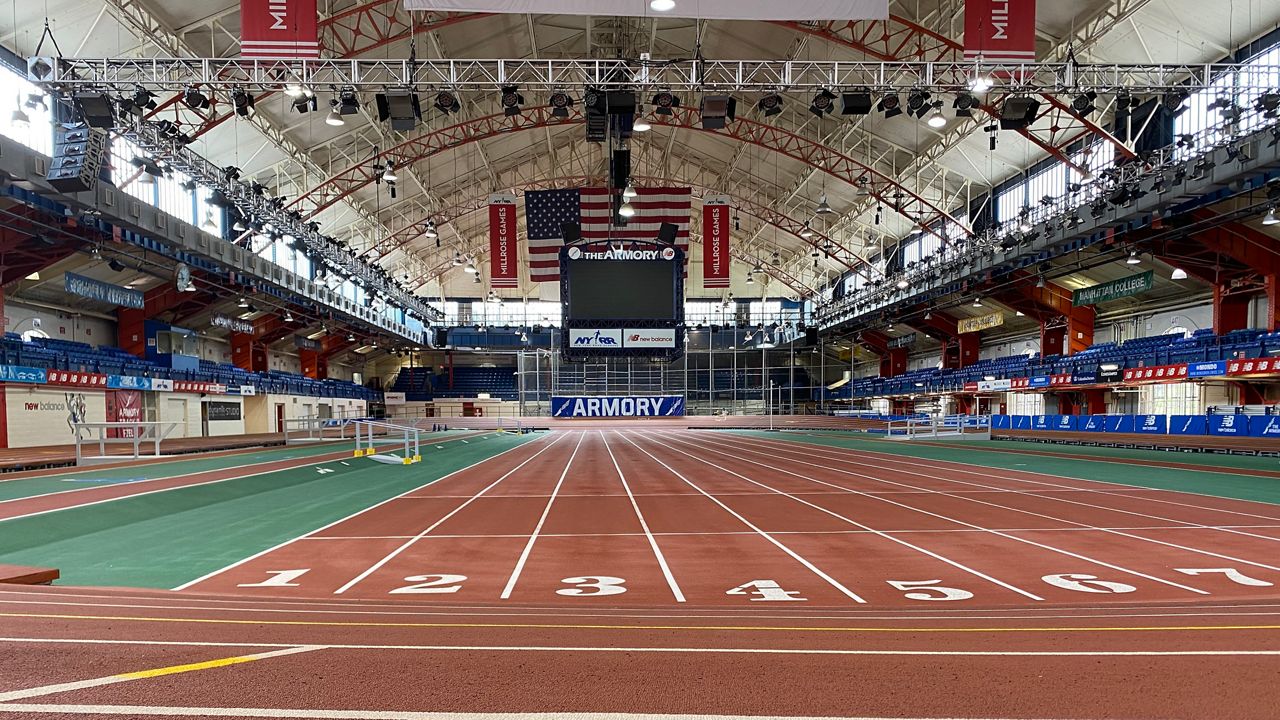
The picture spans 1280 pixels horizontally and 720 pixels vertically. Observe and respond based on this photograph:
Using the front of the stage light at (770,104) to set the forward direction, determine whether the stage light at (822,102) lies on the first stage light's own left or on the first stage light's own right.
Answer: on the first stage light's own left

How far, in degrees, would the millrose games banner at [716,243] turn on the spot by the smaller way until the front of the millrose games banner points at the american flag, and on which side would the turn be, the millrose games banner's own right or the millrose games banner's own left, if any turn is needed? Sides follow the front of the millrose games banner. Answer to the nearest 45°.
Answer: approximately 45° to the millrose games banner's own right

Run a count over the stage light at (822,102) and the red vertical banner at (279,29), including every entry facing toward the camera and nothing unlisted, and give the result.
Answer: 2

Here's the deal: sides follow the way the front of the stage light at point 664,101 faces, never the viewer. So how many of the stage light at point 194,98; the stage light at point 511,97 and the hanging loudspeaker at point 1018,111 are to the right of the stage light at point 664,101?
2

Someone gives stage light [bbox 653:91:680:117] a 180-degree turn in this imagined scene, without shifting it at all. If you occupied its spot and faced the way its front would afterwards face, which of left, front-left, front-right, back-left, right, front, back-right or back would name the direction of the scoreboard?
front

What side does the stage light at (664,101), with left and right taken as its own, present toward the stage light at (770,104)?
left
